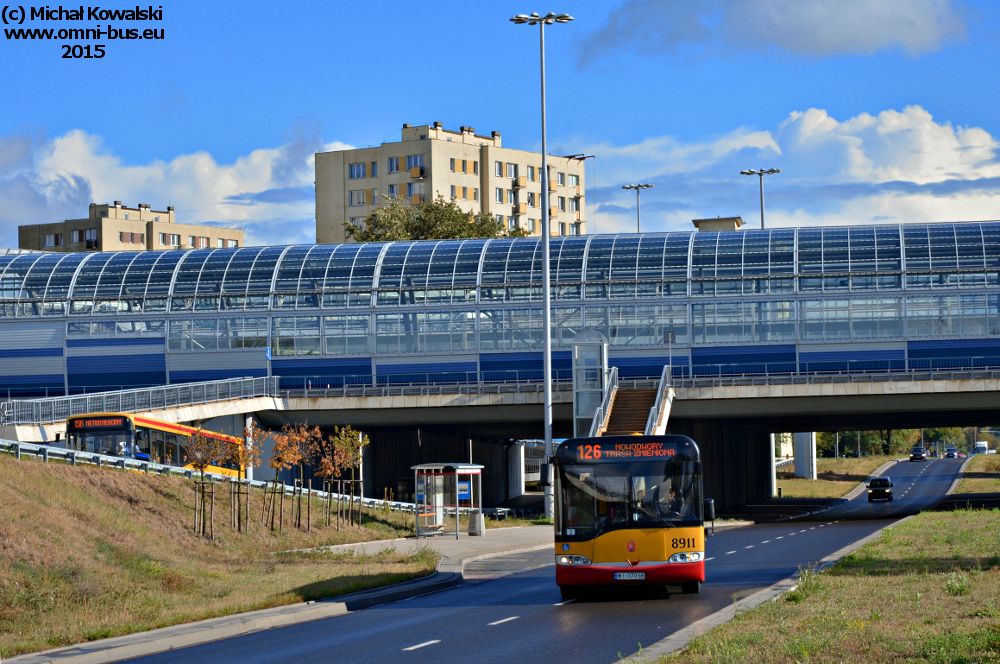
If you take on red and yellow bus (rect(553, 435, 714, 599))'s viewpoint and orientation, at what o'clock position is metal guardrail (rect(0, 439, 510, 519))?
The metal guardrail is roughly at 4 o'clock from the red and yellow bus.

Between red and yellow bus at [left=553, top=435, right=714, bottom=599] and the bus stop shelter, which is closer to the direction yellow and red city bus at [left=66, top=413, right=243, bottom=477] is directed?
the red and yellow bus

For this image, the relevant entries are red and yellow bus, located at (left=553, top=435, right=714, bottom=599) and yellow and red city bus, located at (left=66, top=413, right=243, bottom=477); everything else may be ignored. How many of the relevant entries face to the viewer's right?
0

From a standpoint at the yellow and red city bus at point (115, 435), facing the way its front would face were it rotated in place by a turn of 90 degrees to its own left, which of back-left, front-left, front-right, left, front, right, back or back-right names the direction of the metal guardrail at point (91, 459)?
front-right

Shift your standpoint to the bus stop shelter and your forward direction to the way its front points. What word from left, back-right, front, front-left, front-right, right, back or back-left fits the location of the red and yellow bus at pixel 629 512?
front-right

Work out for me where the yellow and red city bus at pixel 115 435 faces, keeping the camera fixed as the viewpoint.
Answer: facing the viewer and to the left of the viewer

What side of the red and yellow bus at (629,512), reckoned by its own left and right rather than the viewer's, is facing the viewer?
front

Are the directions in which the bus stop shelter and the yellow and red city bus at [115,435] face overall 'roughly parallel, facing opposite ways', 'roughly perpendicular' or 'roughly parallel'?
roughly perpendicular

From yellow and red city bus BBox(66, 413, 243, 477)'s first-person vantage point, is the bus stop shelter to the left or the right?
on its left

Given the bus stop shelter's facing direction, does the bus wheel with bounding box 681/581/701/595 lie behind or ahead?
ahead

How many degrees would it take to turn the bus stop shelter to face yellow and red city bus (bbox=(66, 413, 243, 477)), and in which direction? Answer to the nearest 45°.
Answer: approximately 135° to its right

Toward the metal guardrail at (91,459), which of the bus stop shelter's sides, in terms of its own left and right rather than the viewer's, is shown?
right
